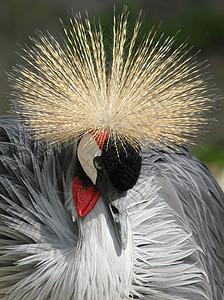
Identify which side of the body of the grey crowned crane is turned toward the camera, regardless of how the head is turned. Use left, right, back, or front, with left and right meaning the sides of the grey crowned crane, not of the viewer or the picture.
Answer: front
